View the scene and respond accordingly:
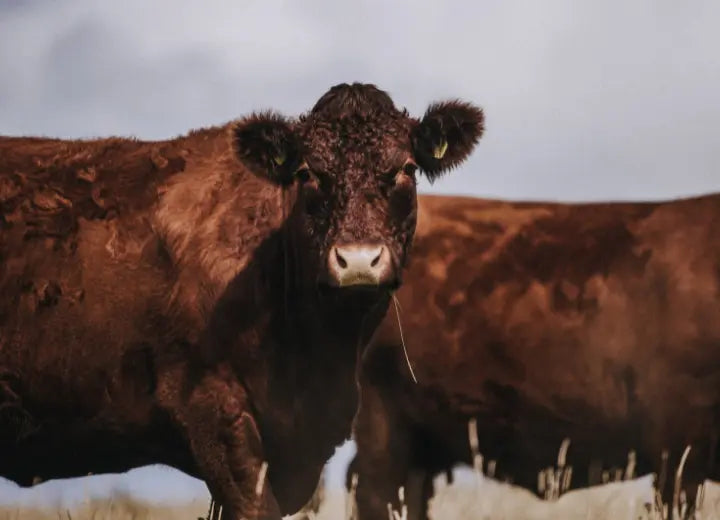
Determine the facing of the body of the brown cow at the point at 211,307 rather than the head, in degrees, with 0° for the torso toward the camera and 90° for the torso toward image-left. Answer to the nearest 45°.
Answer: approximately 315°

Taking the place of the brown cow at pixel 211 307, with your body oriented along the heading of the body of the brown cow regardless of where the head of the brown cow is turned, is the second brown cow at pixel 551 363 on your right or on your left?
on your left
